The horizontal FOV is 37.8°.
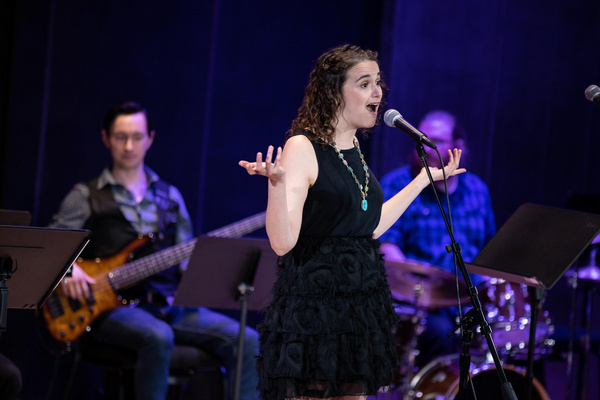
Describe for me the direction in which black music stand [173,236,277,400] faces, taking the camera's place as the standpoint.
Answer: facing away from the viewer and to the left of the viewer

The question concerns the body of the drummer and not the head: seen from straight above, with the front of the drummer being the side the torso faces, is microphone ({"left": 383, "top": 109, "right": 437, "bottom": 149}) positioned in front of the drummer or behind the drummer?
in front

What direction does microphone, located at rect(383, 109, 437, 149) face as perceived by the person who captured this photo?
facing to the left of the viewer

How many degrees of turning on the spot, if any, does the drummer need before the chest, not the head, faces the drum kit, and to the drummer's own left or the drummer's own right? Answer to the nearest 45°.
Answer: approximately 45° to the drummer's own left

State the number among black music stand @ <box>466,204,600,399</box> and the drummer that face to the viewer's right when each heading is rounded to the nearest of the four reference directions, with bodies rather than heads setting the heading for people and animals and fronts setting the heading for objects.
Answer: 0

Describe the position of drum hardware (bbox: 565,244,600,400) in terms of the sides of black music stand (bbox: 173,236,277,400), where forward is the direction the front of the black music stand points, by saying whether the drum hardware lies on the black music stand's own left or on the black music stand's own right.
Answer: on the black music stand's own right
